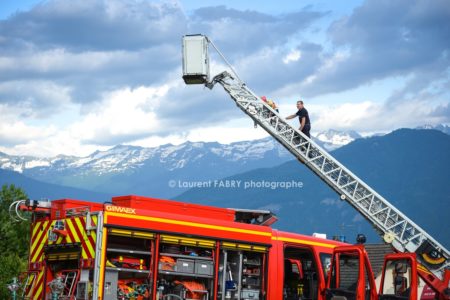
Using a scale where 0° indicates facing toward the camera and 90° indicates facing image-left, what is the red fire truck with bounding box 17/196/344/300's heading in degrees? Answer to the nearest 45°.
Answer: approximately 225°

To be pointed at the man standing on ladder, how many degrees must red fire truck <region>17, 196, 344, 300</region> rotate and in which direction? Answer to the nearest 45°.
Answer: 0° — it already faces them
